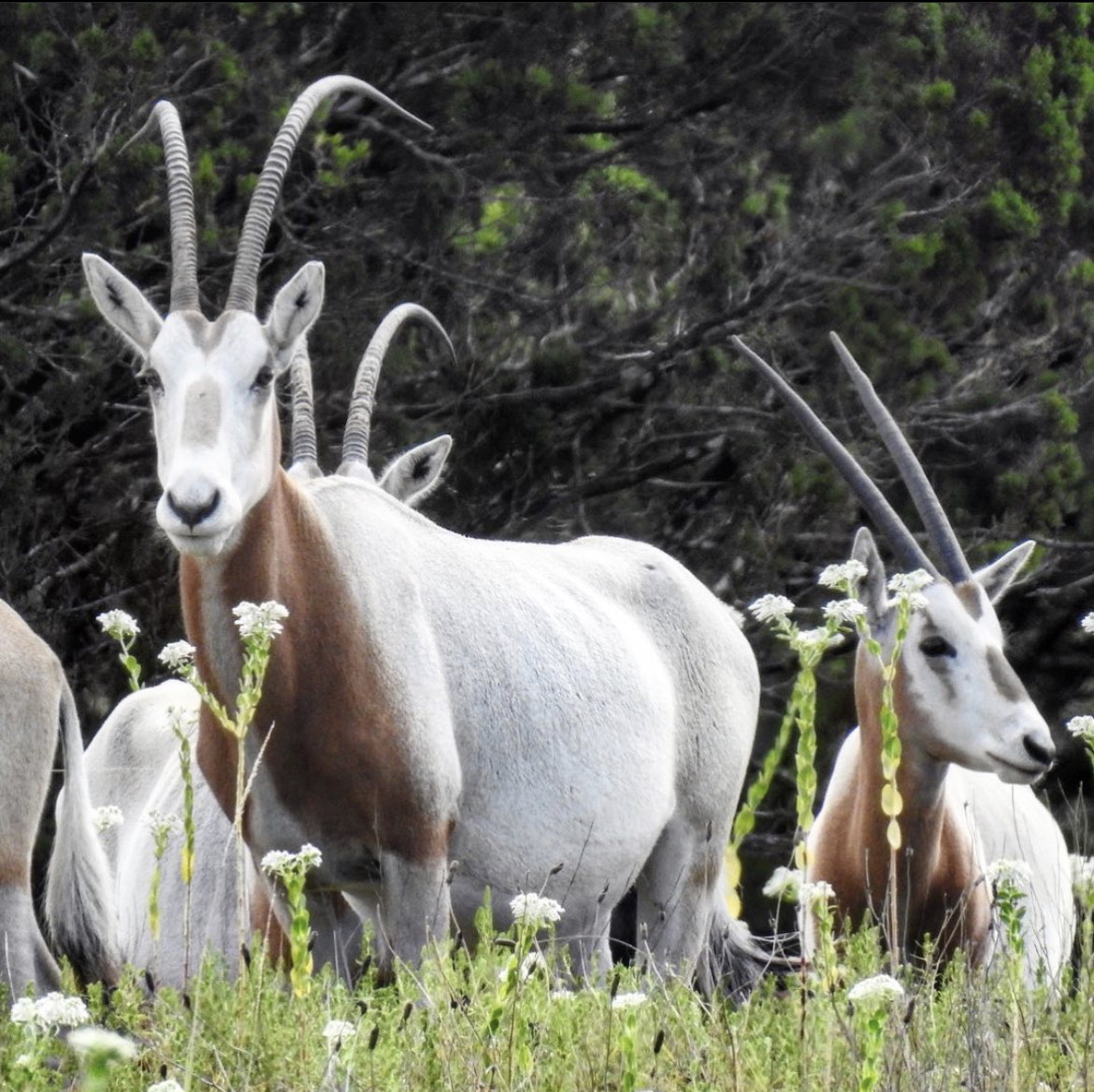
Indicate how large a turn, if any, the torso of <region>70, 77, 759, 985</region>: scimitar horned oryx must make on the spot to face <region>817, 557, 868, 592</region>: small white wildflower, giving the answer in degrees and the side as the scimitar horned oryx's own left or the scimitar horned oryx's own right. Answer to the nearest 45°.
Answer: approximately 90° to the scimitar horned oryx's own left

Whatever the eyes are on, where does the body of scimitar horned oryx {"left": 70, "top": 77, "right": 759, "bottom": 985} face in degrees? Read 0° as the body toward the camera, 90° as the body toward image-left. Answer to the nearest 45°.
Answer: approximately 45°

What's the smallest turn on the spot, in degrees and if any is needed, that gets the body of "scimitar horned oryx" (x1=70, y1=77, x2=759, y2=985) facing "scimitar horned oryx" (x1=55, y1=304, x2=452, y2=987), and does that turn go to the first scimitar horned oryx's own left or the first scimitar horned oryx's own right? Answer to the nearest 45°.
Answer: approximately 90° to the first scimitar horned oryx's own right

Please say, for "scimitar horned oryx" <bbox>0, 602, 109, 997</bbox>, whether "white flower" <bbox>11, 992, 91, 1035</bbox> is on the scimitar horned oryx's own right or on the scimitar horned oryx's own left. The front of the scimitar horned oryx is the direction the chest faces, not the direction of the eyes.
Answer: on the scimitar horned oryx's own left

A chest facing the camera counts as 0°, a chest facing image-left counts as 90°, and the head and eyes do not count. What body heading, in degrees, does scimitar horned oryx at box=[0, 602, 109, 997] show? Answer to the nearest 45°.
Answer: approximately 90°

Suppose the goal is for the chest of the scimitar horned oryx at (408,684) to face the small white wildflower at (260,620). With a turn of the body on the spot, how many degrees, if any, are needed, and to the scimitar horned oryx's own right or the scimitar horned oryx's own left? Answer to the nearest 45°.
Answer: approximately 45° to the scimitar horned oryx's own left

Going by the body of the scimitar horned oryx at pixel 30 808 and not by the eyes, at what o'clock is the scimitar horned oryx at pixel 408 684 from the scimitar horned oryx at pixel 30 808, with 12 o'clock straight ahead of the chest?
the scimitar horned oryx at pixel 408 684 is roughly at 5 o'clock from the scimitar horned oryx at pixel 30 808.
